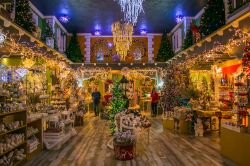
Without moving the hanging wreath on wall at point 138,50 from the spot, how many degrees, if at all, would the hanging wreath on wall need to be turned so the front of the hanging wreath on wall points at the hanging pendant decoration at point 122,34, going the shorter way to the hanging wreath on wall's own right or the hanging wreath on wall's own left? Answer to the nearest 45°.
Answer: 0° — it already faces it

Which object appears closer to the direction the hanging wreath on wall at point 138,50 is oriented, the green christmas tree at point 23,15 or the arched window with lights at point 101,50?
the green christmas tree

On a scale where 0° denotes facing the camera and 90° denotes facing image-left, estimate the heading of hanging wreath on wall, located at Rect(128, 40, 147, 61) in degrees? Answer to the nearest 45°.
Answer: approximately 0°

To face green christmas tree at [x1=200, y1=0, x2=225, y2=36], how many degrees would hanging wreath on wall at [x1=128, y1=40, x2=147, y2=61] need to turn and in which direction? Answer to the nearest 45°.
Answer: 0° — it already faces it

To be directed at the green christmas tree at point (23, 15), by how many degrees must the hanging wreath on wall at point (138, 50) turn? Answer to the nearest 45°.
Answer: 0° — it already faces it

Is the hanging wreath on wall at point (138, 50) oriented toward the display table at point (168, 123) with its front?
yes

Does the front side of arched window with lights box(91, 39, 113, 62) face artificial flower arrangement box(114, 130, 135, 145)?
yes

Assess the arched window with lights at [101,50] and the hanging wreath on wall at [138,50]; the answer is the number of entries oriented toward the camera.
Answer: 2

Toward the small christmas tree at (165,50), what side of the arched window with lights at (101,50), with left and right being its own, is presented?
left

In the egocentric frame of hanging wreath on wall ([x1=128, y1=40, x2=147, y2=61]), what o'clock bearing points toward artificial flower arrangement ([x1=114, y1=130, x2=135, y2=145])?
The artificial flower arrangement is roughly at 12 o'clock from the hanging wreath on wall.
